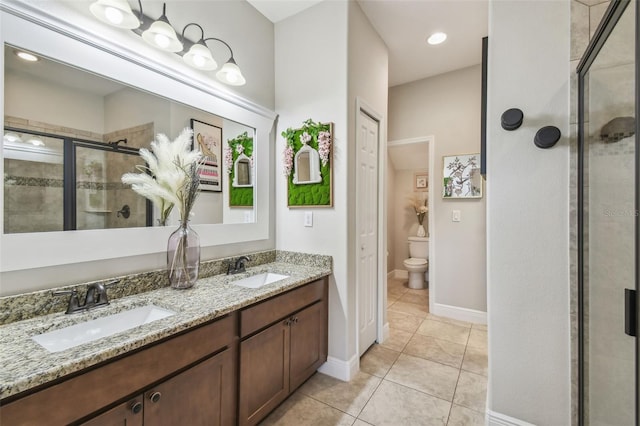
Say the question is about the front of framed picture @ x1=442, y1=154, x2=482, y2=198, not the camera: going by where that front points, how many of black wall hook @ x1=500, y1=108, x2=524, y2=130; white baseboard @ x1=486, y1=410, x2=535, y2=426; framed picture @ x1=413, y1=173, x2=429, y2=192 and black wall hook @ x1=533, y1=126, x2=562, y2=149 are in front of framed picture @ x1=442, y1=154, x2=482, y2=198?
3

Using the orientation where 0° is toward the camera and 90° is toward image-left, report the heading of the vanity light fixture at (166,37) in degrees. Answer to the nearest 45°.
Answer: approximately 315°

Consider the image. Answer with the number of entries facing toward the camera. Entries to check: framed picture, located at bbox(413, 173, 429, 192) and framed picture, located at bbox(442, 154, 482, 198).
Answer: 2

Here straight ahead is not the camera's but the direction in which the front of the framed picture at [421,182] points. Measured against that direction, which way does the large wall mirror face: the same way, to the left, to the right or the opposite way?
to the left

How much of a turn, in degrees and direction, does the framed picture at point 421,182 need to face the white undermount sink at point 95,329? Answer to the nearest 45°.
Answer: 0° — it already faces it

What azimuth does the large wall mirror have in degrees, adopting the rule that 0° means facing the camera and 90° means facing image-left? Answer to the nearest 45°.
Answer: approximately 315°

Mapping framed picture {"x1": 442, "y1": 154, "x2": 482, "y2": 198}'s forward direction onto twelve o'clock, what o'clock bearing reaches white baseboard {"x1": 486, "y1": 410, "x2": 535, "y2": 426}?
The white baseboard is roughly at 12 o'clock from the framed picture.

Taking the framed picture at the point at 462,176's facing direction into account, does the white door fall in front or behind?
in front

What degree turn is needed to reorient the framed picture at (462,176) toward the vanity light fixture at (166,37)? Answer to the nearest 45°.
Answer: approximately 45° to its right

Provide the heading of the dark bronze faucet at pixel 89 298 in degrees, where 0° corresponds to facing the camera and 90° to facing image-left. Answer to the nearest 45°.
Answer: approximately 315°

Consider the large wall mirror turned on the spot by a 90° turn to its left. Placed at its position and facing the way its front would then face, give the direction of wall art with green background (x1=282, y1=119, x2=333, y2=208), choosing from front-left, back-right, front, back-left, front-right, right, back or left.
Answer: front-right
